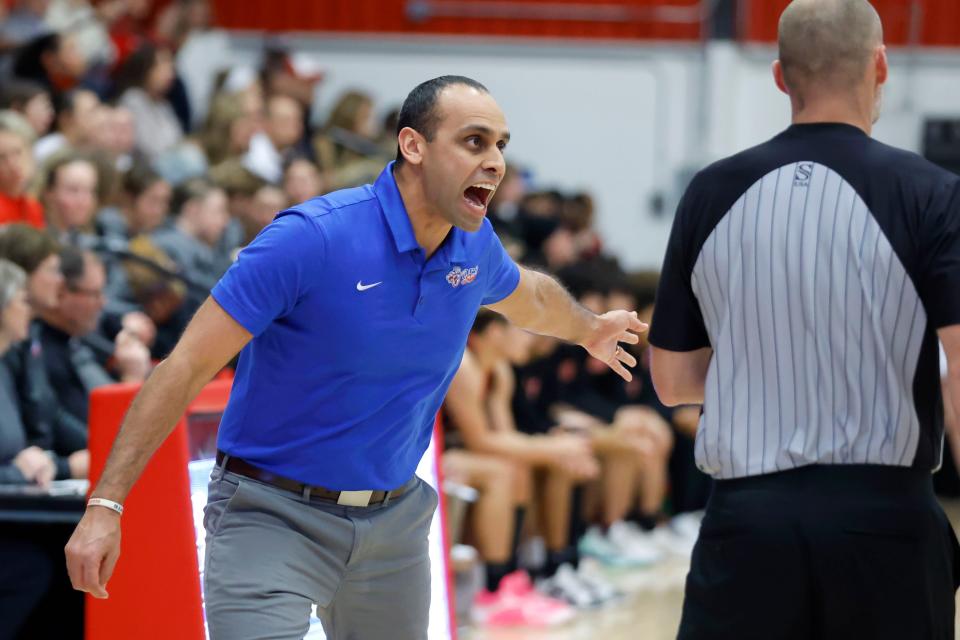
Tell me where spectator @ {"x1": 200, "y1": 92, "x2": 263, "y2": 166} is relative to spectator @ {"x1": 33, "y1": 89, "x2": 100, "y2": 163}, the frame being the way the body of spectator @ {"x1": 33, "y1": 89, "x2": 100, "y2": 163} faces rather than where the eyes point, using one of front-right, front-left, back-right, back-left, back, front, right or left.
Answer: left

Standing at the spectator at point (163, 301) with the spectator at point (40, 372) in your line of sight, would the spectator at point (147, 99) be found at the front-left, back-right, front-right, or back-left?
back-right

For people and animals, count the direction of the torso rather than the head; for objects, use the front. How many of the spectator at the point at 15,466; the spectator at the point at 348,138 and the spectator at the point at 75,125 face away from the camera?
0

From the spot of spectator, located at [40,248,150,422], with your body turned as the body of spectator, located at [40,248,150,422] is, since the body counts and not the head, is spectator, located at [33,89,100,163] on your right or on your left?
on your left

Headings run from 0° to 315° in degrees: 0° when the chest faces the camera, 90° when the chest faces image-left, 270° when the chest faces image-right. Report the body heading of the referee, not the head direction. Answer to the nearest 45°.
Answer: approximately 180°

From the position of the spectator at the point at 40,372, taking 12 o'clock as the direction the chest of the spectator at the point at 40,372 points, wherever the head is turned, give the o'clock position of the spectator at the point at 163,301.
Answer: the spectator at the point at 163,301 is roughly at 10 o'clock from the spectator at the point at 40,372.

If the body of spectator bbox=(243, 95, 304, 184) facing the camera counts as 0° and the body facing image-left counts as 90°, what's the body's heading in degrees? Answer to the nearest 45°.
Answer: approximately 315°

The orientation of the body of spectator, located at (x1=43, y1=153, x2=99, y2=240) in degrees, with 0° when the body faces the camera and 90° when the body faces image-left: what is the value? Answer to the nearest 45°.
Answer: approximately 315°

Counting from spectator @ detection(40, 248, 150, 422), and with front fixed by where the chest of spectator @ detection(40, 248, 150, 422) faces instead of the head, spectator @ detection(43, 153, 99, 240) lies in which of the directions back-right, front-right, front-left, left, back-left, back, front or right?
back-left

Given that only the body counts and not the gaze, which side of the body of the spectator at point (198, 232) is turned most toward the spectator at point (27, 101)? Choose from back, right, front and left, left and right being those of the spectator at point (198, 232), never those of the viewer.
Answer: back

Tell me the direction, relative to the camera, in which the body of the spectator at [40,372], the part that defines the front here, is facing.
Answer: to the viewer's right
